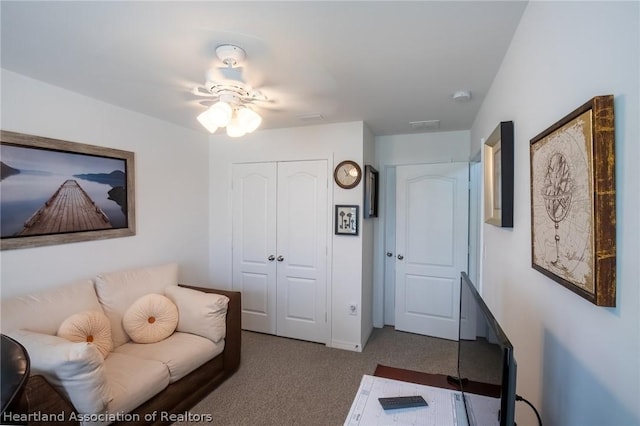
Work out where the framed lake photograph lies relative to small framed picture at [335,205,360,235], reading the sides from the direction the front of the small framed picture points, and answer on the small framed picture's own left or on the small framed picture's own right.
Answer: on the small framed picture's own right

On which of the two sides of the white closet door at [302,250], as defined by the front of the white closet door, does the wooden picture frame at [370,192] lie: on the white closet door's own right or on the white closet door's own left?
on the white closet door's own left

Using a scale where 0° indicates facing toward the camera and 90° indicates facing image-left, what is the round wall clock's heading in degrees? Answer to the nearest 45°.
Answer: approximately 0°

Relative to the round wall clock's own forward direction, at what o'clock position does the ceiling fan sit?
The ceiling fan is roughly at 1 o'clock from the round wall clock.

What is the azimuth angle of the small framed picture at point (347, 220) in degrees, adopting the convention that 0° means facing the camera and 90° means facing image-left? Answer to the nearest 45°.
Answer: approximately 0°

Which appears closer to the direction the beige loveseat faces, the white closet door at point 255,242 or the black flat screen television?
the black flat screen television

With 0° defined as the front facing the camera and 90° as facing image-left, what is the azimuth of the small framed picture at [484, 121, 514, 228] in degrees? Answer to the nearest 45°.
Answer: approximately 90°

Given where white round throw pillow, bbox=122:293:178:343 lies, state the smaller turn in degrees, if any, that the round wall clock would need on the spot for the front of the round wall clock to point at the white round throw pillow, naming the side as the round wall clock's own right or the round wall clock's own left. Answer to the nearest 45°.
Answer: approximately 45° to the round wall clock's own right

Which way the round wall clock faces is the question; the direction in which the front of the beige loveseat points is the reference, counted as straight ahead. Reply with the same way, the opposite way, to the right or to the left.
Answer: to the right
